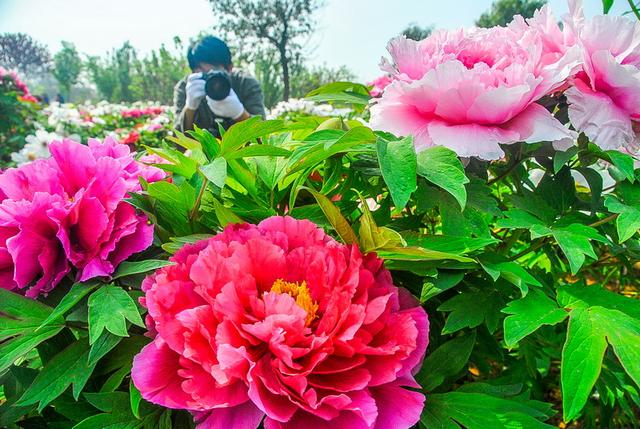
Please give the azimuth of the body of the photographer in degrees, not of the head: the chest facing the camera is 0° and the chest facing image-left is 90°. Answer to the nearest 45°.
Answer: approximately 0°

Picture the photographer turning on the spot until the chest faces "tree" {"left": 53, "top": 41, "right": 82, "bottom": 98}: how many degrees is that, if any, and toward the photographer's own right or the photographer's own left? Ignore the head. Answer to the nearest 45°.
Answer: approximately 180°

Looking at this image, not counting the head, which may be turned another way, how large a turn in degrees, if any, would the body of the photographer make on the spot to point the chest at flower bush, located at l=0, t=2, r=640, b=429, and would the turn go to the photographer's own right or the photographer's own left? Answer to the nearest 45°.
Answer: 0° — they already face it

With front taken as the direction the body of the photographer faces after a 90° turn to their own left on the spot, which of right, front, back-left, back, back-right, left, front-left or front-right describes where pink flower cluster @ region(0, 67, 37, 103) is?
back-left

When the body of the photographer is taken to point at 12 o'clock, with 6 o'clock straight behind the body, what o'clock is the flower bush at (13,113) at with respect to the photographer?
The flower bush is roughly at 4 o'clock from the photographer.

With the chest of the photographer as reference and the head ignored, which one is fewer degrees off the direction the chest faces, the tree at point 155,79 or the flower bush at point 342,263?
the flower bush

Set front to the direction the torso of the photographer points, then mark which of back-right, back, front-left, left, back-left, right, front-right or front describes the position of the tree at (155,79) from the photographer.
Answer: back
